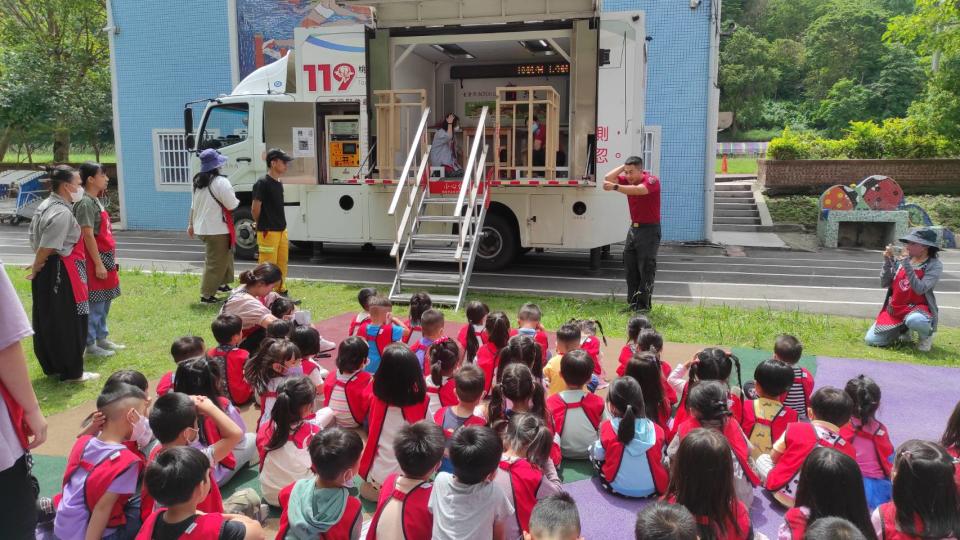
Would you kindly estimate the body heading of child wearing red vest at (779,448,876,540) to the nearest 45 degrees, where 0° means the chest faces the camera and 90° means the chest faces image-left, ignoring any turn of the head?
approximately 180°

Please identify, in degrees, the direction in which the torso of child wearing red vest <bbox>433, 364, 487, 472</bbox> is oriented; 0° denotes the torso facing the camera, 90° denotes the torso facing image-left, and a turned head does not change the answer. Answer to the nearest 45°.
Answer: approximately 180°

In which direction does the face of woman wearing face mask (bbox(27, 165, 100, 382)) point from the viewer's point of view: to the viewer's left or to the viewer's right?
to the viewer's right

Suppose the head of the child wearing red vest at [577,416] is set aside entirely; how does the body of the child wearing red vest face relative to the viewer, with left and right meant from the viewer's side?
facing away from the viewer

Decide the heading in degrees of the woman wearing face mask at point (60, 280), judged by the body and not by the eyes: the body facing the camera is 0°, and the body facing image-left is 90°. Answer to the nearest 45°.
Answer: approximately 270°

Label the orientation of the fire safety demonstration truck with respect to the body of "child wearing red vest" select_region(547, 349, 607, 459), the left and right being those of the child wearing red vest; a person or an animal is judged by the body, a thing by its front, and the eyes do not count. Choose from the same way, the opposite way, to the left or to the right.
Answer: to the left

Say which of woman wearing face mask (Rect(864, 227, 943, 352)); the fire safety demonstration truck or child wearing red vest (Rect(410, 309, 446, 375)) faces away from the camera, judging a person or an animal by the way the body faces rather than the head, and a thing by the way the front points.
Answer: the child wearing red vest

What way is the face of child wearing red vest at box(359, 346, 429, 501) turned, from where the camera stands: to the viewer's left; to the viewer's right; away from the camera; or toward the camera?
away from the camera

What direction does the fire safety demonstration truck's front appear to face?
to the viewer's left

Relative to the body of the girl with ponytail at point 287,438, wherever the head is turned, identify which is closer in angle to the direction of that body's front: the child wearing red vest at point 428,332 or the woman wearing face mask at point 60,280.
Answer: the child wearing red vest

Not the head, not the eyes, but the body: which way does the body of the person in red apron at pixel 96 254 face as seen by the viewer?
to the viewer's right
